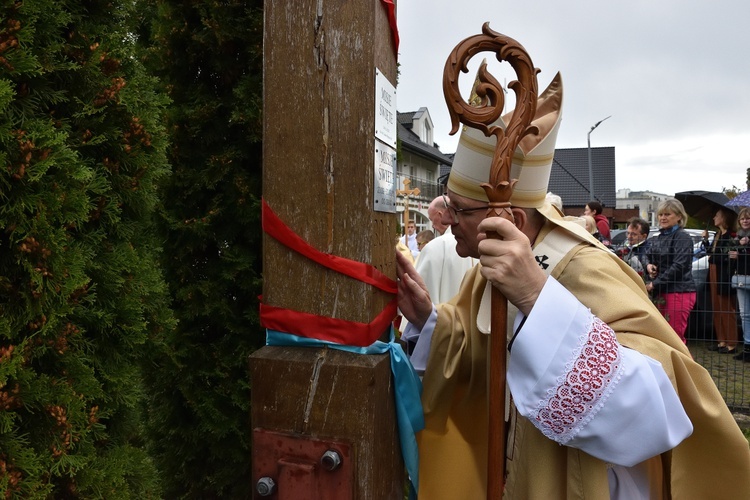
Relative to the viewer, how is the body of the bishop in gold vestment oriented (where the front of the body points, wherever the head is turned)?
to the viewer's left

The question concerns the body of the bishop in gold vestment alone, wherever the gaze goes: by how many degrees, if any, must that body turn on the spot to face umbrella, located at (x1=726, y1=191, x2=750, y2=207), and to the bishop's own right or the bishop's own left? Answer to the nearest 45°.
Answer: approximately 90° to the bishop's own right

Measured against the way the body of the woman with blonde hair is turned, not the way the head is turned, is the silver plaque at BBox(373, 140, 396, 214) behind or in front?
in front

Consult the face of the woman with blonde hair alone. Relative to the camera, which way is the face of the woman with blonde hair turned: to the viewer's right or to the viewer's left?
to the viewer's left

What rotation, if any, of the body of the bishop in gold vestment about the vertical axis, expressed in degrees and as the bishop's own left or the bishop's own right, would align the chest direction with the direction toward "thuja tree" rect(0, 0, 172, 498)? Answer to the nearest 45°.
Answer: approximately 45° to the bishop's own left

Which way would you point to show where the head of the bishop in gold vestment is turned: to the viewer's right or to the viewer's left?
to the viewer's left
